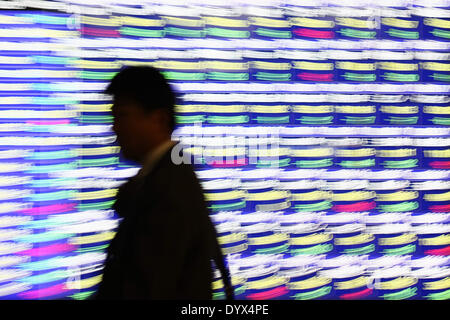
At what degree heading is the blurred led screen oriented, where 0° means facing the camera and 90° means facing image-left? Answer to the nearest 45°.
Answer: approximately 0°
